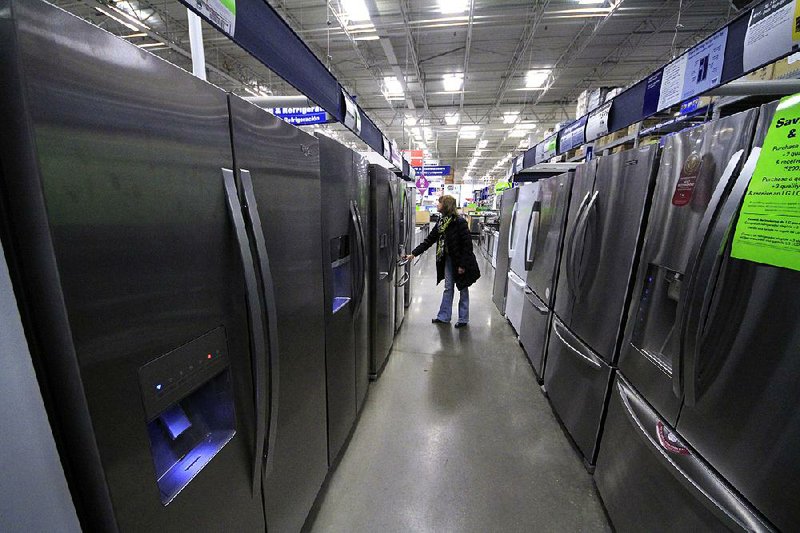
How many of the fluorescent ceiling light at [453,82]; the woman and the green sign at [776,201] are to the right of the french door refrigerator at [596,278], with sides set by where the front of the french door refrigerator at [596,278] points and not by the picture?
2

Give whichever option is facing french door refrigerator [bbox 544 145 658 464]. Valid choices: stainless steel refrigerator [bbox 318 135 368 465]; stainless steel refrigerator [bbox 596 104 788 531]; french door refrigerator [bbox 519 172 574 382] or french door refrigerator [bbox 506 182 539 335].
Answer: stainless steel refrigerator [bbox 318 135 368 465]

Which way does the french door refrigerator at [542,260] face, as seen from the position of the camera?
facing to the left of the viewer

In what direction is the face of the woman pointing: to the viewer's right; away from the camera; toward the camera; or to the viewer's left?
to the viewer's left

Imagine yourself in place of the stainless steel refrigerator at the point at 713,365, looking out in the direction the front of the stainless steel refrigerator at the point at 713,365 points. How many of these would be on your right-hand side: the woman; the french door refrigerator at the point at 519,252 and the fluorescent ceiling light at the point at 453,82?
3

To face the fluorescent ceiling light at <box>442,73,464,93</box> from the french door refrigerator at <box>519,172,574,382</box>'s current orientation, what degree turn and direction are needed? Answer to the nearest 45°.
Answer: approximately 45° to its right

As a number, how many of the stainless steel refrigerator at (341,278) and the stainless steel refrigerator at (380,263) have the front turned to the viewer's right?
2

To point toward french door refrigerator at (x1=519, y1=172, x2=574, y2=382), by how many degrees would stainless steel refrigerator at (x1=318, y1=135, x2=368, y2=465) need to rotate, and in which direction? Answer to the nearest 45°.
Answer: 0° — it already faces it

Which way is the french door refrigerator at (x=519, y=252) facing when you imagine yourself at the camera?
facing to the left of the viewer

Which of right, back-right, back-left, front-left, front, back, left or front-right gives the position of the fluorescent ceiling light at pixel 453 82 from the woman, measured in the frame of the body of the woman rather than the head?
back-right

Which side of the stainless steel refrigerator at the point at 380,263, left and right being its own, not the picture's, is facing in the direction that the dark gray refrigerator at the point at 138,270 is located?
right

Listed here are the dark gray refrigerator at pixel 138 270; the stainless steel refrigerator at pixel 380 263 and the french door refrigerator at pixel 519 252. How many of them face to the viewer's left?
1

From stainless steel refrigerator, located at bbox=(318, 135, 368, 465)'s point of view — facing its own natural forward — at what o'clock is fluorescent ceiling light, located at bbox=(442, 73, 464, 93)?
The fluorescent ceiling light is roughly at 10 o'clock from the stainless steel refrigerator.

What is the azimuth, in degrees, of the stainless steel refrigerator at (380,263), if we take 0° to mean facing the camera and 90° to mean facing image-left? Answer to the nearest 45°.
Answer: approximately 270°

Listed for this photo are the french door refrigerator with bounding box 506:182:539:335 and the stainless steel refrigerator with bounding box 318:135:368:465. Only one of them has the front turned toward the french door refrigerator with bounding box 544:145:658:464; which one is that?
the stainless steel refrigerator

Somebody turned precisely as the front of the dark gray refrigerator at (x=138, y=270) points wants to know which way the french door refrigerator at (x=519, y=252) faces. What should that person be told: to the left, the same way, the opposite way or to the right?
the opposite way
